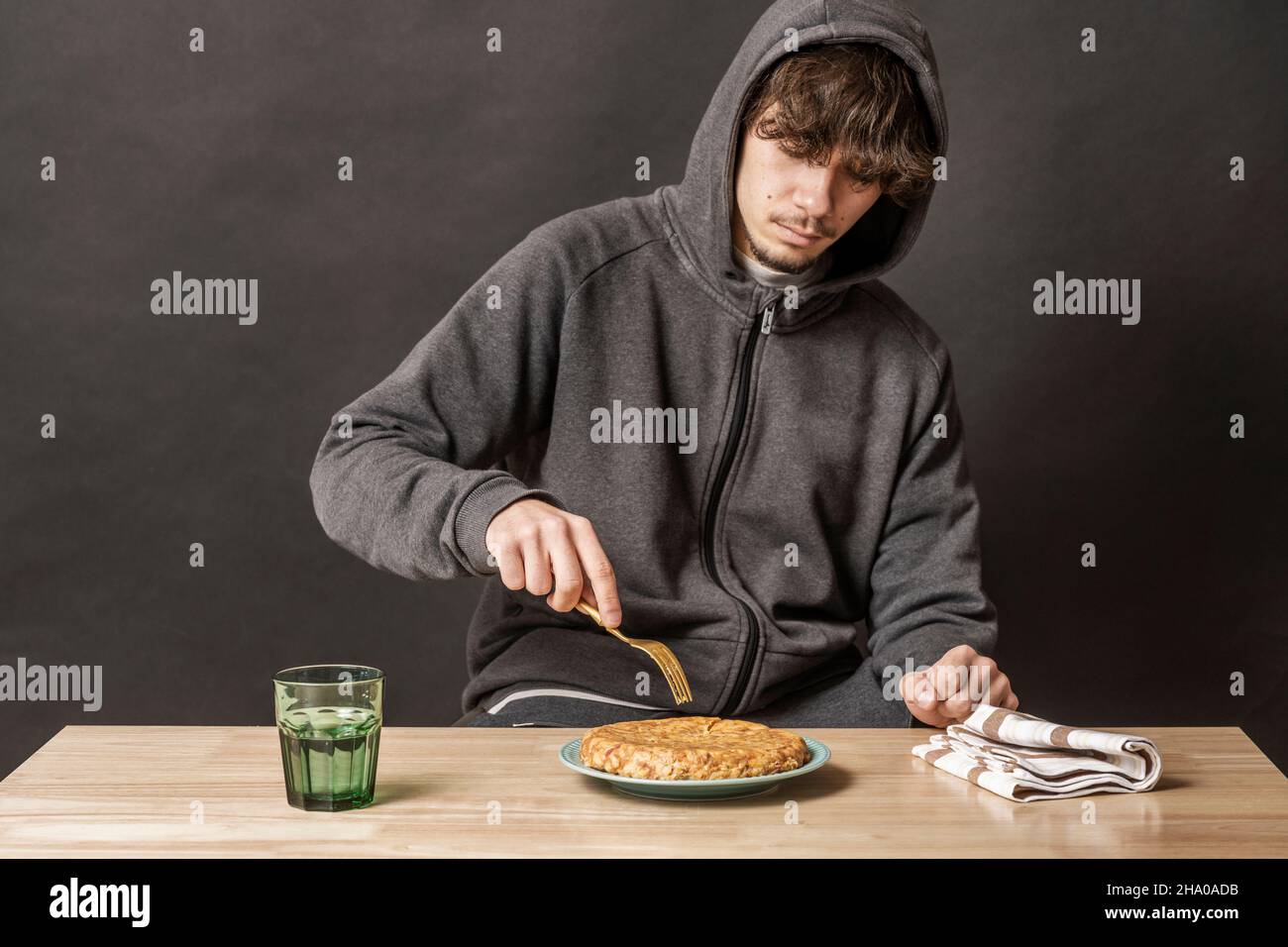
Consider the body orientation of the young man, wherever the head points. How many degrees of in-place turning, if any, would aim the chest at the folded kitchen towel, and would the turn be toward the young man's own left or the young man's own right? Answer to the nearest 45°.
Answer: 0° — they already face it

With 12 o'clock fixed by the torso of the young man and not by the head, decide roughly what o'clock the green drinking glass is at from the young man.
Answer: The green drinking glass is roughly at 1 o'clock from the young man.

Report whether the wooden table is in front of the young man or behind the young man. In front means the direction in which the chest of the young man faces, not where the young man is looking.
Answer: in front

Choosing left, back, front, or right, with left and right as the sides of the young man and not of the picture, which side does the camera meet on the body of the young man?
front

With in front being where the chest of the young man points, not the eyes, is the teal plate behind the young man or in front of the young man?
in front

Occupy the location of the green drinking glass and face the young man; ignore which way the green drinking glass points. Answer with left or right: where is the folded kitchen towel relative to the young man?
right
